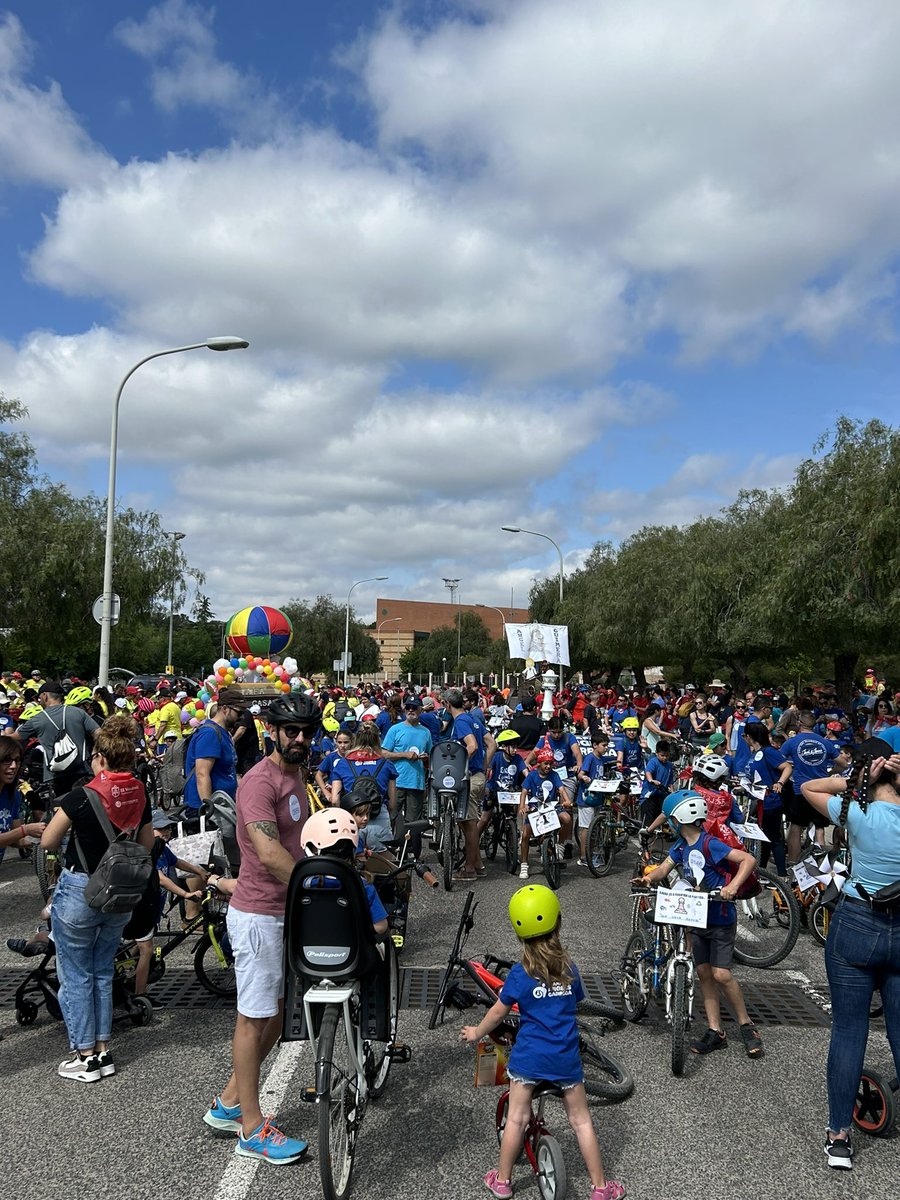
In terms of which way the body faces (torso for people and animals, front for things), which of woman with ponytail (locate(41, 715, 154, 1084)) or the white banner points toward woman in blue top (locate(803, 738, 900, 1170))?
the white banner

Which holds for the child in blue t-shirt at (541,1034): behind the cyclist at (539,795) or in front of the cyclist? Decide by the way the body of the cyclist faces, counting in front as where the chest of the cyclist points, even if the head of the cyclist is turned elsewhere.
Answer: in front

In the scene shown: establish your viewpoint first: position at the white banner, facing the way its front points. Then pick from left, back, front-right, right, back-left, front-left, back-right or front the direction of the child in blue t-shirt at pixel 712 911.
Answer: front

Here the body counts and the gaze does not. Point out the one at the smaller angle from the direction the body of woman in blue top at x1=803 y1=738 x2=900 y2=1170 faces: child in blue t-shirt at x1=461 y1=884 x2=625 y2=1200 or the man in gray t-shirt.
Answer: the man in gray t-shirt

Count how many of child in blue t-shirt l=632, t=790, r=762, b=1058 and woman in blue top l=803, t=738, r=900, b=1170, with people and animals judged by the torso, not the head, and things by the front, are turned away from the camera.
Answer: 1

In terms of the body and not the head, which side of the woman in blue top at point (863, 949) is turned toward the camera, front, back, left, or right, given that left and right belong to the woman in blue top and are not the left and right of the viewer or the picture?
back

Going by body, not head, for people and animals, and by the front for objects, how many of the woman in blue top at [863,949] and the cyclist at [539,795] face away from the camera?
1

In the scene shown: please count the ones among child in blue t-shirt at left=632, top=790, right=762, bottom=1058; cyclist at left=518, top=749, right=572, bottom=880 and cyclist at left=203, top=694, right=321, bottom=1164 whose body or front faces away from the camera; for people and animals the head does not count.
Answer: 0

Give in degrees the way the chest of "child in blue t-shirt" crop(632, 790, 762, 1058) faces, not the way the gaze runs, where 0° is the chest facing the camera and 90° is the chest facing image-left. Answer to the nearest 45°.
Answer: approximately 45°

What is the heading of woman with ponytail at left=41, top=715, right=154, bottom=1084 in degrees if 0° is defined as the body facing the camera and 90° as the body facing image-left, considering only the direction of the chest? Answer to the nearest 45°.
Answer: approximately 135°

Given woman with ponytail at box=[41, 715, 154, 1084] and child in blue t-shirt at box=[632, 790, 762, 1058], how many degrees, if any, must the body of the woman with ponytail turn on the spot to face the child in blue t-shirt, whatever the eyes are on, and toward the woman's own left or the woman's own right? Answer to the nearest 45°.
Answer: approximately 135° to the woman's own right

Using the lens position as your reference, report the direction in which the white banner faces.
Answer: facing the viewer

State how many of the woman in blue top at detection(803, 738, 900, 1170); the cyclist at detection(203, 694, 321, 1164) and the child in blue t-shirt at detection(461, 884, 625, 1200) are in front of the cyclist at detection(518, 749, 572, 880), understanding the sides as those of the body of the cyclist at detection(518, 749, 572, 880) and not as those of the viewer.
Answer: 3

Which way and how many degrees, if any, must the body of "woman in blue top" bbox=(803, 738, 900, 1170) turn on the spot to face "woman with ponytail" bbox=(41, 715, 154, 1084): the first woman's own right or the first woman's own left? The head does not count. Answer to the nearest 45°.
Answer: approximately 90° to the first woman's own left

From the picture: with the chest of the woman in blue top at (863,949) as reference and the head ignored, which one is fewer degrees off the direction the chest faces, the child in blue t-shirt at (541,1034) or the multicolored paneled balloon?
the multicolored paneled balloon

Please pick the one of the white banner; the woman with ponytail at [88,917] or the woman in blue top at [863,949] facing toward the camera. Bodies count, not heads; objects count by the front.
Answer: the white banner

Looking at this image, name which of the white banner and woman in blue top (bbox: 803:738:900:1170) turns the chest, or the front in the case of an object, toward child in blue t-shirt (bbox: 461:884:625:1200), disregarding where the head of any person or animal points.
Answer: the white banner
